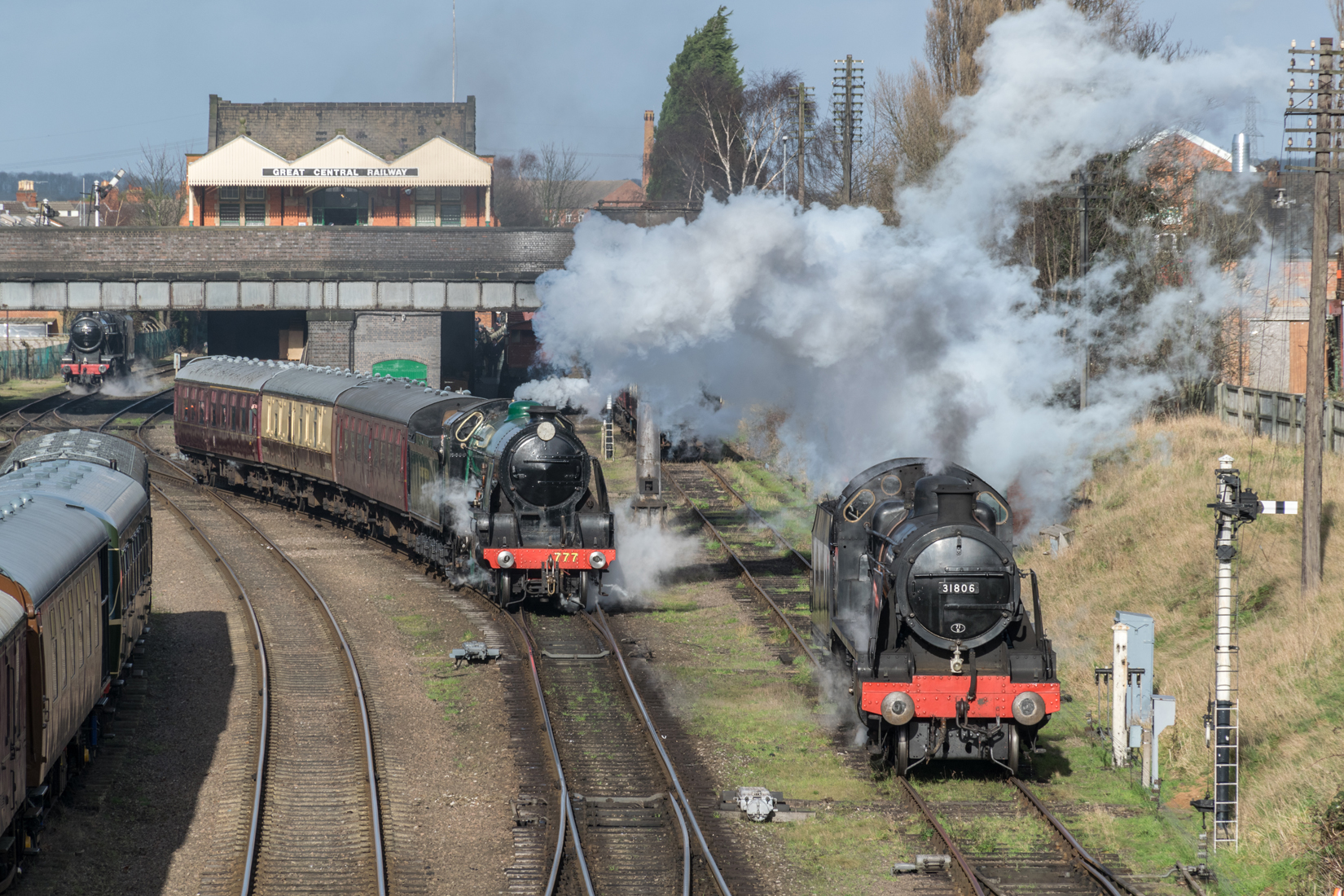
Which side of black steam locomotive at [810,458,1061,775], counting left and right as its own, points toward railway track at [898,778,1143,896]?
front

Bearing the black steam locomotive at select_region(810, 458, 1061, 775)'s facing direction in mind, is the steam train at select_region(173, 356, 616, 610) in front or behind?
behind

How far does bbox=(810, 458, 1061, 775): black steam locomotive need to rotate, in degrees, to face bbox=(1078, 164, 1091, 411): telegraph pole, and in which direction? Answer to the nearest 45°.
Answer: approximately 180°

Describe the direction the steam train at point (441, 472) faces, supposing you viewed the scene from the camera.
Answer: facing the viewer and to the right of the viewer

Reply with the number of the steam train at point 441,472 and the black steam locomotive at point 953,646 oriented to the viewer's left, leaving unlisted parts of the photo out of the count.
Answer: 0

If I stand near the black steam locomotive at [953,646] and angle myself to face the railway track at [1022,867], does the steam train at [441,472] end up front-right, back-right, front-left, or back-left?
back-right

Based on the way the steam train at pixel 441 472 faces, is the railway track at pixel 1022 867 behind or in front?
in front

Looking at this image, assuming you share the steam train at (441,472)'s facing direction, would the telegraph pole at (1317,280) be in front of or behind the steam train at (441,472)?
in front

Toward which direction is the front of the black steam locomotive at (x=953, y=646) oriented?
toward the camera
